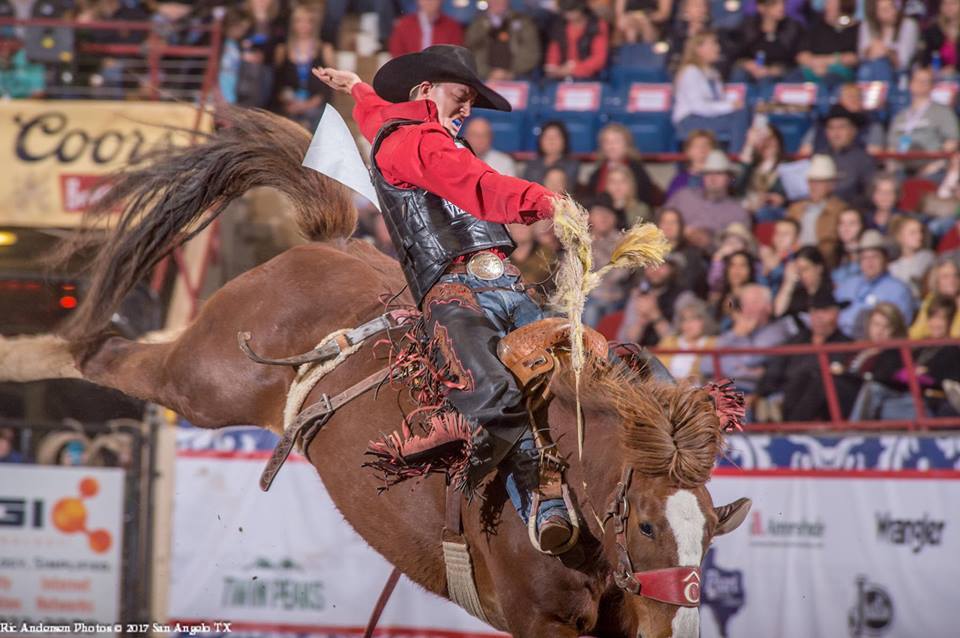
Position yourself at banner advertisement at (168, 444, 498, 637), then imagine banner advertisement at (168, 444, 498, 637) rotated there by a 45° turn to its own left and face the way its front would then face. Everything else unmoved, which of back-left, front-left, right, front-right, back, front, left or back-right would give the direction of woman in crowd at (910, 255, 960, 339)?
front-left

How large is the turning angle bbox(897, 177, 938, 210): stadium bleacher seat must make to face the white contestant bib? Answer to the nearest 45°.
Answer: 0° — it already faces it

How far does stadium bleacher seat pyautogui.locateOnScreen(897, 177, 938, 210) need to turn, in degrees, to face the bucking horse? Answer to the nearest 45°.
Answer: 0° — it already faces it

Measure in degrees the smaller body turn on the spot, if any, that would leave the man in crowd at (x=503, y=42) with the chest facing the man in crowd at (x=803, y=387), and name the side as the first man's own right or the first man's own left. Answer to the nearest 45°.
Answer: approximately 45° to the first man's own left

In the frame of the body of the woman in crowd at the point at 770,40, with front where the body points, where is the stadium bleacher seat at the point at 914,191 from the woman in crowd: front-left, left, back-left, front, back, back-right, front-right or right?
front-left

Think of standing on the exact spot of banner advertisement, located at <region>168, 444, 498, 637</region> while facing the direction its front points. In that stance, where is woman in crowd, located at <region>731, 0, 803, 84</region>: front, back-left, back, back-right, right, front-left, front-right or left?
back-left

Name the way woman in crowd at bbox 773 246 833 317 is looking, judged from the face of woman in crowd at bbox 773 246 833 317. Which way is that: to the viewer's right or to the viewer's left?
to the viewer's left

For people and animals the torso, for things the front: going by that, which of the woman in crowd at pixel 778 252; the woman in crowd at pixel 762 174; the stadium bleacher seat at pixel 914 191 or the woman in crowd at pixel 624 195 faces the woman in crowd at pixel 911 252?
the stadium bleacher seat
